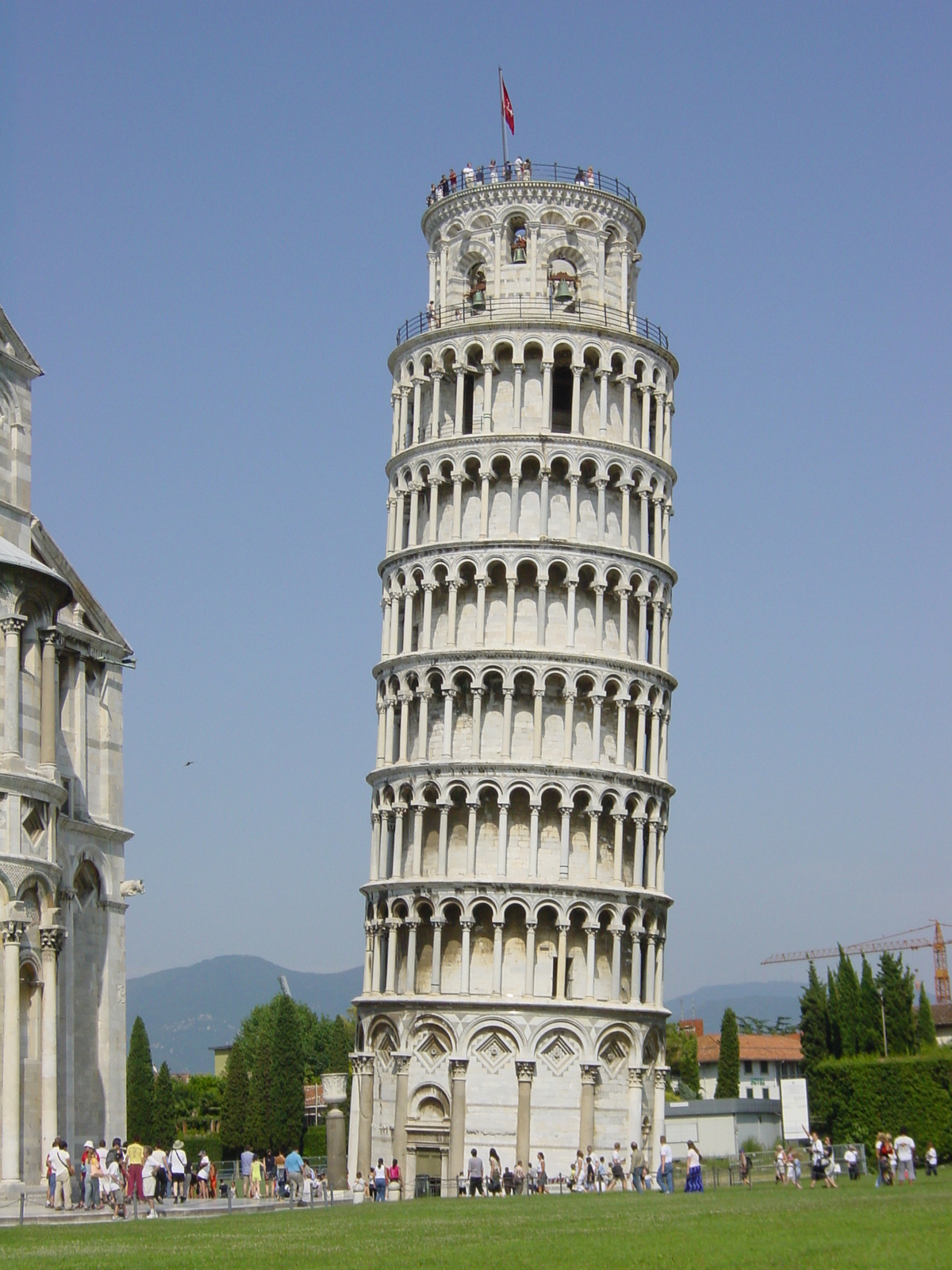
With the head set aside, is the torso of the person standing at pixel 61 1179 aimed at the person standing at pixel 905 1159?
no

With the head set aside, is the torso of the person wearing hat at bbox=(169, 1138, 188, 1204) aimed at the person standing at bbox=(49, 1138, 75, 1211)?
no

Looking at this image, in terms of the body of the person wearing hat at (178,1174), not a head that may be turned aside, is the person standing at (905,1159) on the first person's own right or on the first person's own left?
on the first person's own right

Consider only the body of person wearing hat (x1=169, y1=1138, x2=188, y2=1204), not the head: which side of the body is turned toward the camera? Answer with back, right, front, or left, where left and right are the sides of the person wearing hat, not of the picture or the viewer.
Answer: back
